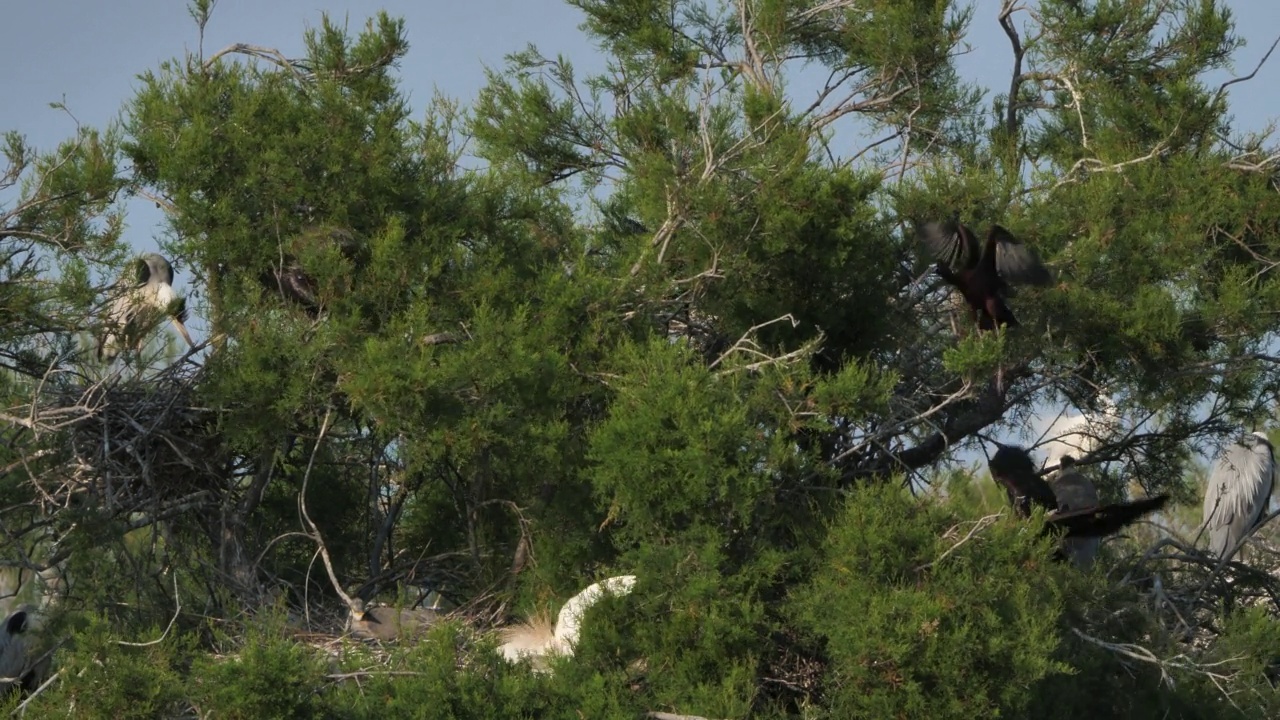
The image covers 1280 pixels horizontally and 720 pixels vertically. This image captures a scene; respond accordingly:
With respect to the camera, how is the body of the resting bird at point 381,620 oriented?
to the viewer's left

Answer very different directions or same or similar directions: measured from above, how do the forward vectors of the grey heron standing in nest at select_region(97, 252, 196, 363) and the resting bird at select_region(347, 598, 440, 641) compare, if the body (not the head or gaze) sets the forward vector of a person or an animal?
very different directions

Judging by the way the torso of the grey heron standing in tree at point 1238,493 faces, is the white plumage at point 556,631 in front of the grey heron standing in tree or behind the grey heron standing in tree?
behind

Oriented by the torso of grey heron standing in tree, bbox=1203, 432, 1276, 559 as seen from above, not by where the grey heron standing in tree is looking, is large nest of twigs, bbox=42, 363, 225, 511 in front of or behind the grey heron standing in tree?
behind

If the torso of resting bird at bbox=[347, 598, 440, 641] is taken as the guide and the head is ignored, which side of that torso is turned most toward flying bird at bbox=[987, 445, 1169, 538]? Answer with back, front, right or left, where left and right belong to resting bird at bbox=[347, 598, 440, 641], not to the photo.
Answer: back

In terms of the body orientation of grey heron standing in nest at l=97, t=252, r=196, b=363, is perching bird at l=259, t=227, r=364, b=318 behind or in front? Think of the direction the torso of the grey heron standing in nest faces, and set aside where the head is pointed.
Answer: in front

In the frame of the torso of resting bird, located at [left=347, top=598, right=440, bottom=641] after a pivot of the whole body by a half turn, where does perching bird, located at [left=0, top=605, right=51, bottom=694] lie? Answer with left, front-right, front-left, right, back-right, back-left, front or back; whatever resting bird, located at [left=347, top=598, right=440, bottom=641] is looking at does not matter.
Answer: back-left
